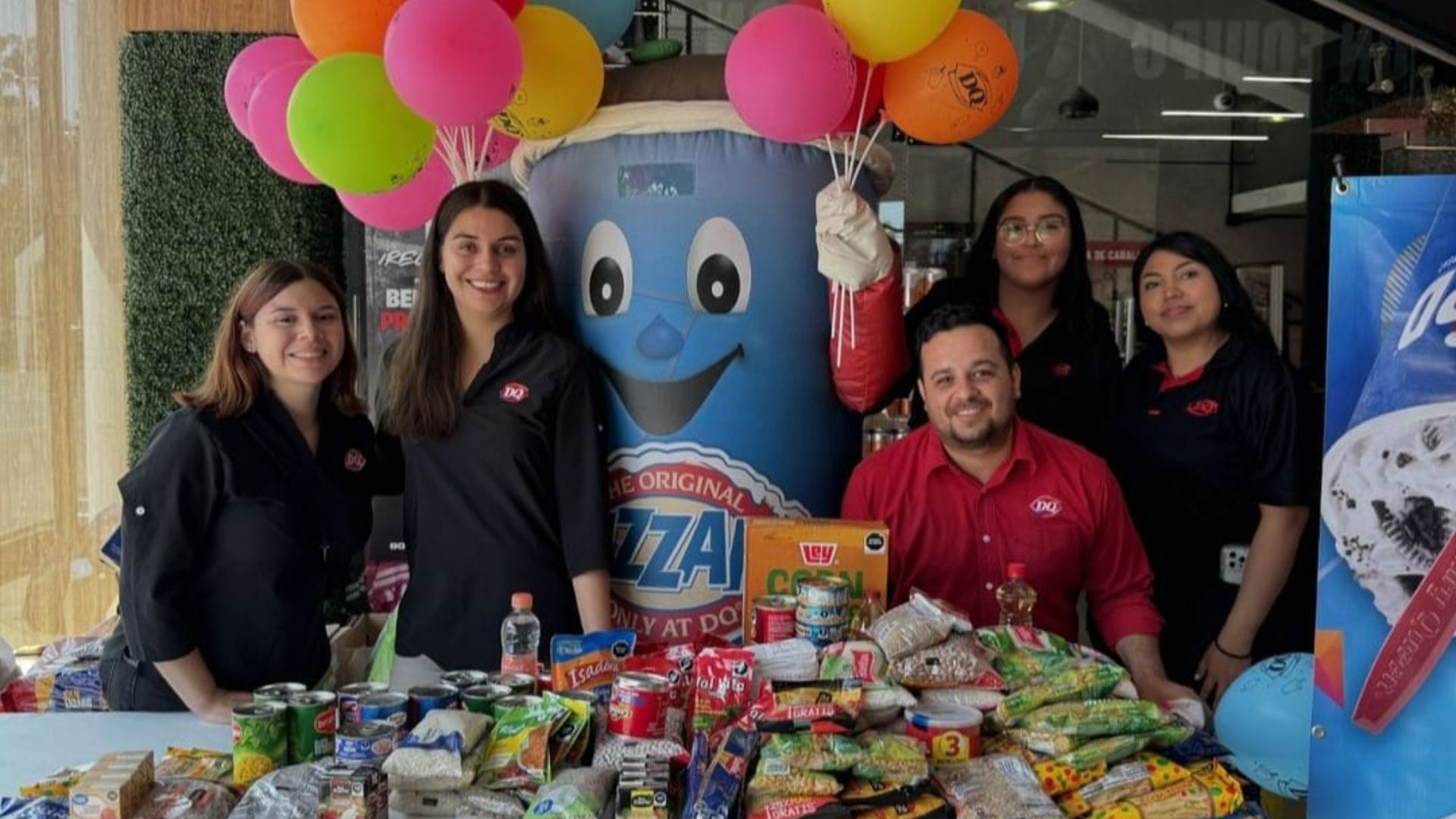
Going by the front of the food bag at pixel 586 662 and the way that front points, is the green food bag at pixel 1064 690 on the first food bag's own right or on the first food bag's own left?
on the first food bag's own left

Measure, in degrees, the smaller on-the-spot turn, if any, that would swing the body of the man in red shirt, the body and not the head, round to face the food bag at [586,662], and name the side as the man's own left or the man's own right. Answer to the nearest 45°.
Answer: approximately 45° to the man's own right

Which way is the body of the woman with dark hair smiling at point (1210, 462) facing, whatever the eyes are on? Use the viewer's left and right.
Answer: facing the viewer and to the left of the viewer

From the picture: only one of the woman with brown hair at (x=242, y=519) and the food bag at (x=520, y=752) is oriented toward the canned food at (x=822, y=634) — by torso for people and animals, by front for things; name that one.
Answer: the woman with brown hair

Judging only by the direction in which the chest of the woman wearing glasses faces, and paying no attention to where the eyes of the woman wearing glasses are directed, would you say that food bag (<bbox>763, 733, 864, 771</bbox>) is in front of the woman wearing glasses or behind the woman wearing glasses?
in front

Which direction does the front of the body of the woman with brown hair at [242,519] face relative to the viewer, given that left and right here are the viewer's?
facing the viewer and to the right of the viewer

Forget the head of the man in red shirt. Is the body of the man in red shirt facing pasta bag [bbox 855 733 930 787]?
yes

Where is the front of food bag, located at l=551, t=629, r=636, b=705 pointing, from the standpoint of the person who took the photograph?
facing the viewer

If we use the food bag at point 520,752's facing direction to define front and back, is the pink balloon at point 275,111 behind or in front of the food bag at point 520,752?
behind

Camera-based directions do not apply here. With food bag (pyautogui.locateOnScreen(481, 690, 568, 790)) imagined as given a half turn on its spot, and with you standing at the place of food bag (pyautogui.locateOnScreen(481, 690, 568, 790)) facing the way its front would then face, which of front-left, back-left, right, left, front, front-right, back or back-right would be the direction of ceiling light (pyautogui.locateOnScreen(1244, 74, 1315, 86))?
front-right
